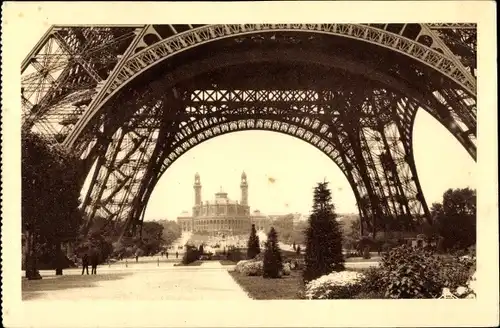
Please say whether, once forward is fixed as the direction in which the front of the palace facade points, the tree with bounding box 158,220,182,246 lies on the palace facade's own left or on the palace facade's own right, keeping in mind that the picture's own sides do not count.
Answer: on the palace facade's own right

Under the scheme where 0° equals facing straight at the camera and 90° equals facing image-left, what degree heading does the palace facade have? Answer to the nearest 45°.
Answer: approximately 0°

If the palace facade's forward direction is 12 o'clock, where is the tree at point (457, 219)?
The tree is roughly at 12 o'clock from the palace facade.
